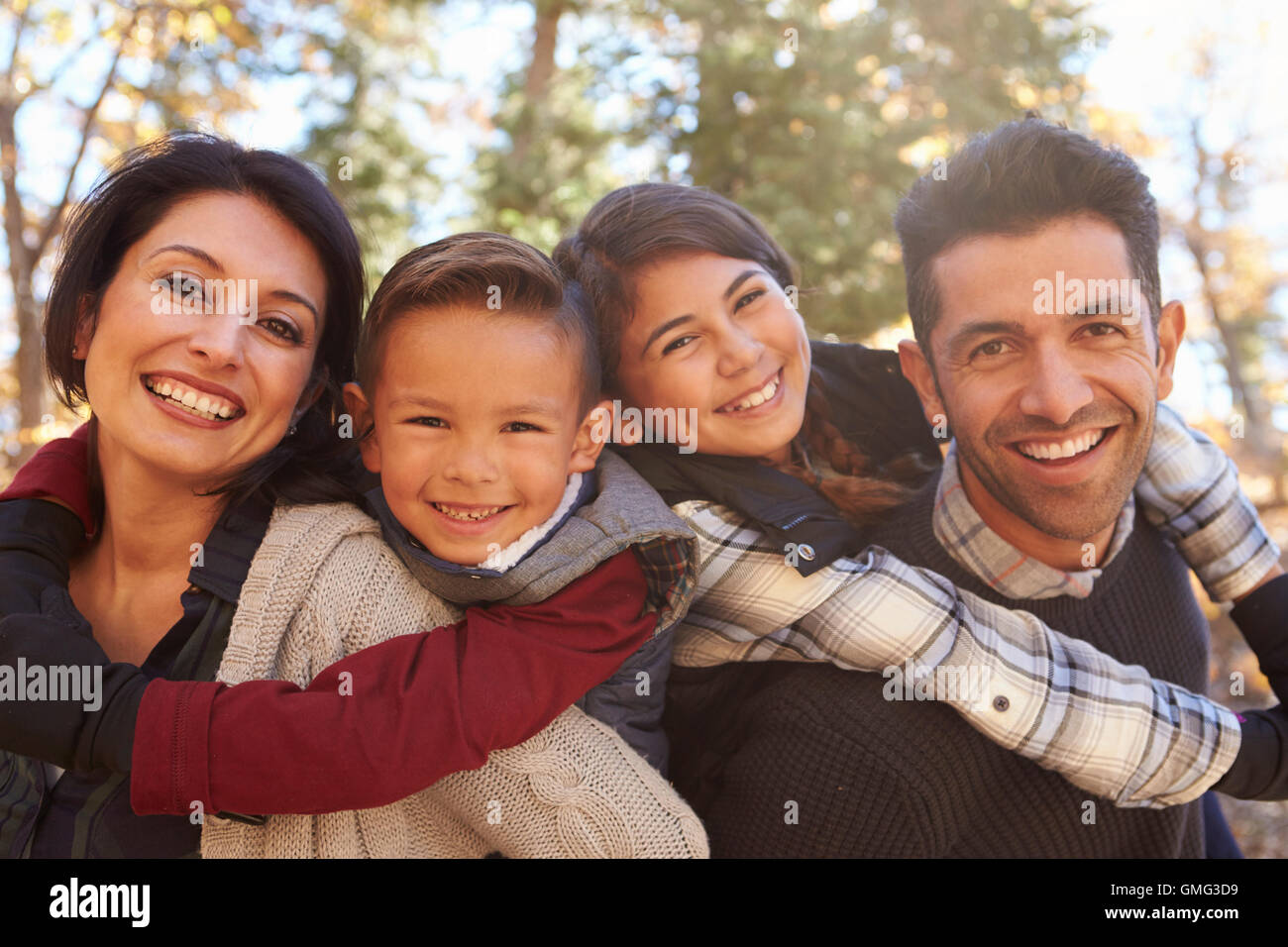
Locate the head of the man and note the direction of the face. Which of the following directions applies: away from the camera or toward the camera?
toward the camera

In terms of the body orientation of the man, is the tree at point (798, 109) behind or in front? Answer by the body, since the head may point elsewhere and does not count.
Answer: behind

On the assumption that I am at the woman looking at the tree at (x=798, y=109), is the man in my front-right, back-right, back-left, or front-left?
front-right
